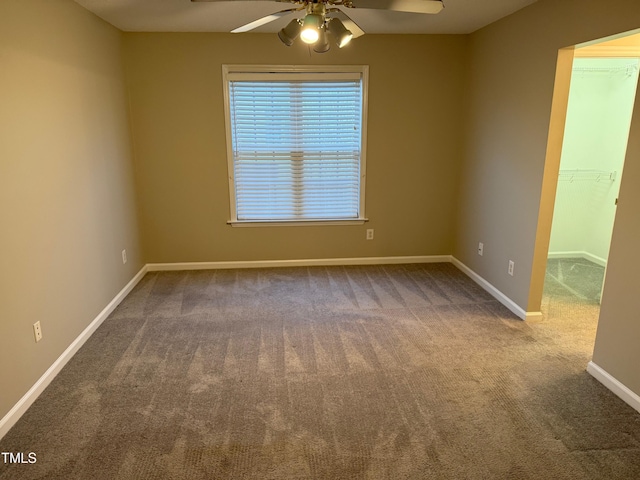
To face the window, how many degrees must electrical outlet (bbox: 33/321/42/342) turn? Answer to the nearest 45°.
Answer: approximately 45° to its left

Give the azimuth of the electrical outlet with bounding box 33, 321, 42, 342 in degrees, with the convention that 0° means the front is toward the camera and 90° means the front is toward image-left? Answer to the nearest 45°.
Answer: approximately 315°
